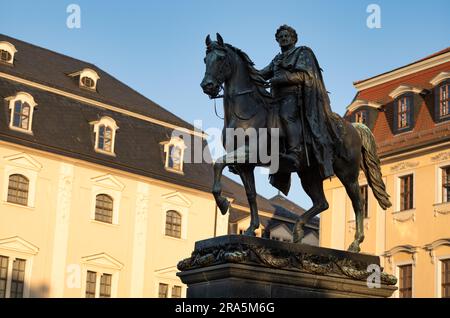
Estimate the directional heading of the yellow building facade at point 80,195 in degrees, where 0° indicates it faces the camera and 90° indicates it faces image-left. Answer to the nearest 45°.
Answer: approximately 315°

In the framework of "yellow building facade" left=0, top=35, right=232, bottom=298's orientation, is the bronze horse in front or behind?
in front

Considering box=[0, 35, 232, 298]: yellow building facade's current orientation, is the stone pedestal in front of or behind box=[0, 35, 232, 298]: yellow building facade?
in front
